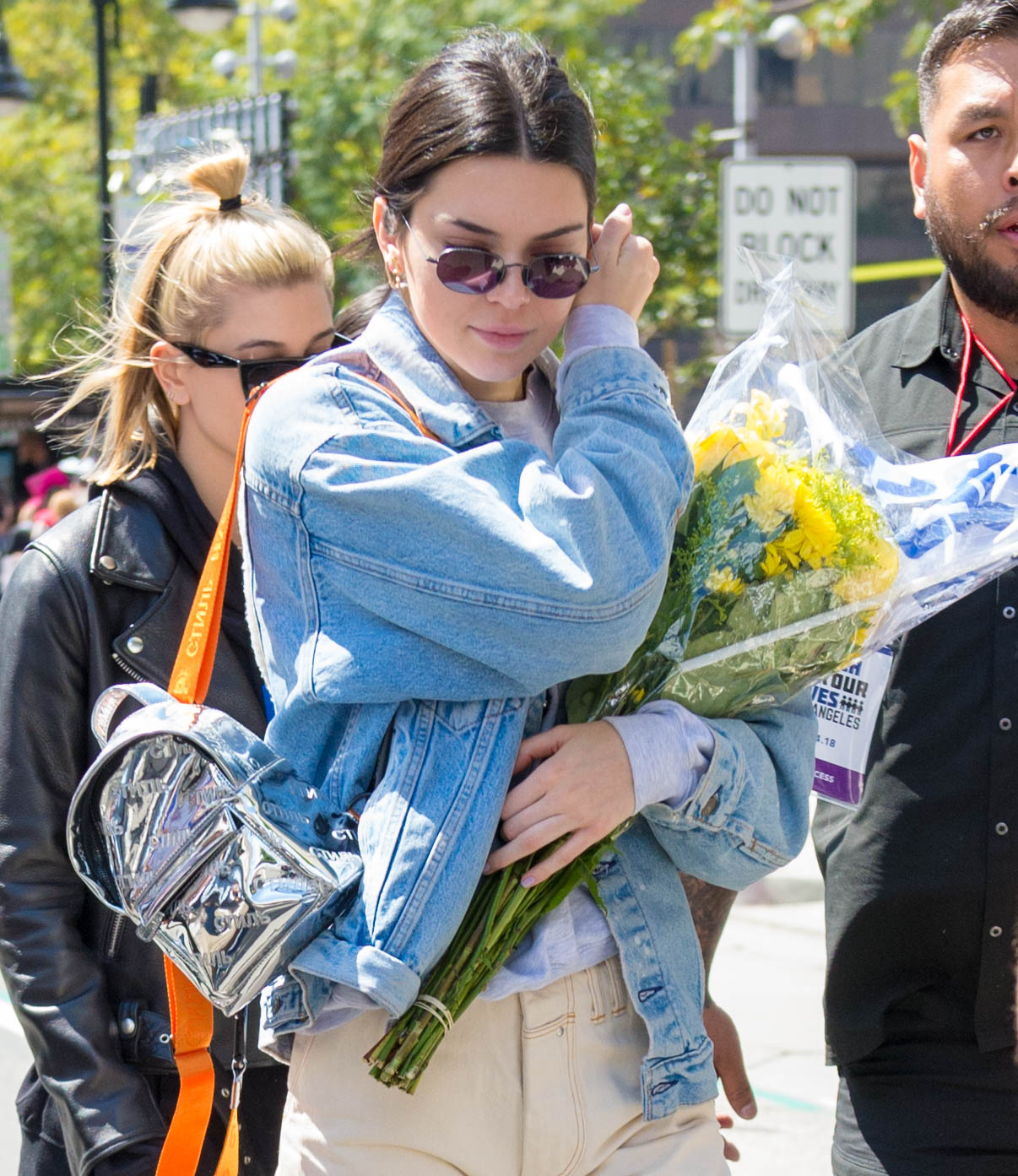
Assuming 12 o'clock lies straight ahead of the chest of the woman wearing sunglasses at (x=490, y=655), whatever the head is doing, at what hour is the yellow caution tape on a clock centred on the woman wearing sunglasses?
The yellow caution tape is roughly at 8 o'clock from the woman wearing sunglasses.

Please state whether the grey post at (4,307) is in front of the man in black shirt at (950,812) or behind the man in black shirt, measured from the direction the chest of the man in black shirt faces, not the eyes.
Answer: behind

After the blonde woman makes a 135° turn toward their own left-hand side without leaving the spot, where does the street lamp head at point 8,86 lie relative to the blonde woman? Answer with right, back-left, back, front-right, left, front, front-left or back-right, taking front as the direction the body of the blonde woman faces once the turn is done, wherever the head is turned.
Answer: front

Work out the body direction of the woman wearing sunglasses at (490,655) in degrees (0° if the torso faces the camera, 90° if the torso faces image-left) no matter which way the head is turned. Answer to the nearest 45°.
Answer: approximately 315°

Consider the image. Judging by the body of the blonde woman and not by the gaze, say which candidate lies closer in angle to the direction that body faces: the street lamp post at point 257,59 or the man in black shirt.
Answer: the man in black shirt

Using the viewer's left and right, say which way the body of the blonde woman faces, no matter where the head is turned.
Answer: facing the viewer and to the right of the viewer

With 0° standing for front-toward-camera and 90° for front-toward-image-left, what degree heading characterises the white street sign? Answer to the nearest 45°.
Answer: approximately 0°

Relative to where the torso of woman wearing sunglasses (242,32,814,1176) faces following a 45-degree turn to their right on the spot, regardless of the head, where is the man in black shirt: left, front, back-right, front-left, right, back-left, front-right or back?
back-left
